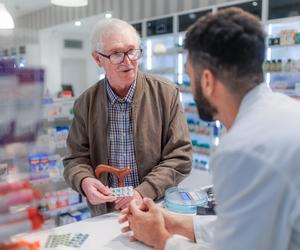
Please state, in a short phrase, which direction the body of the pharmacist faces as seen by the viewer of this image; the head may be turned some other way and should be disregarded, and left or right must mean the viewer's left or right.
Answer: facing away from the viewer and to the left of the viewer

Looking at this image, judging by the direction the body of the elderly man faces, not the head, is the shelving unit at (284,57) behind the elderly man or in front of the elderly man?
behind

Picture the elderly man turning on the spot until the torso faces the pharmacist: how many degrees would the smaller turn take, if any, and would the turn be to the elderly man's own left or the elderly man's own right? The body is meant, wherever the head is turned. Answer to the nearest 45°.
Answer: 0° — they already face them

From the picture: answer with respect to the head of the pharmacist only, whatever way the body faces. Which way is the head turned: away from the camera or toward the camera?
away from the camera

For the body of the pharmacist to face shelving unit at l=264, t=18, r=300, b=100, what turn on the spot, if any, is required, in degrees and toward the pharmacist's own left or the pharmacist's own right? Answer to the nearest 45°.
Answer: approximately 45° to the pharmacist's own right

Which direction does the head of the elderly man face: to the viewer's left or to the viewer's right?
to the viewer's right

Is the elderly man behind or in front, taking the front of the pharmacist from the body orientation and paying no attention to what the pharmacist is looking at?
in front

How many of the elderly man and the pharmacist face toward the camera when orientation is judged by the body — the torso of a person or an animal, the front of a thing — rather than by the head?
1

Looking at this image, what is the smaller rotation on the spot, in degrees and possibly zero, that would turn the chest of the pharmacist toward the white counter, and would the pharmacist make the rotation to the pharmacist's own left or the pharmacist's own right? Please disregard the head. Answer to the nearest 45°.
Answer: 0° — they already face it

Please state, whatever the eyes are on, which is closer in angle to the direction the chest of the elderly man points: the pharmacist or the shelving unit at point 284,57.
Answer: the pharmacist
